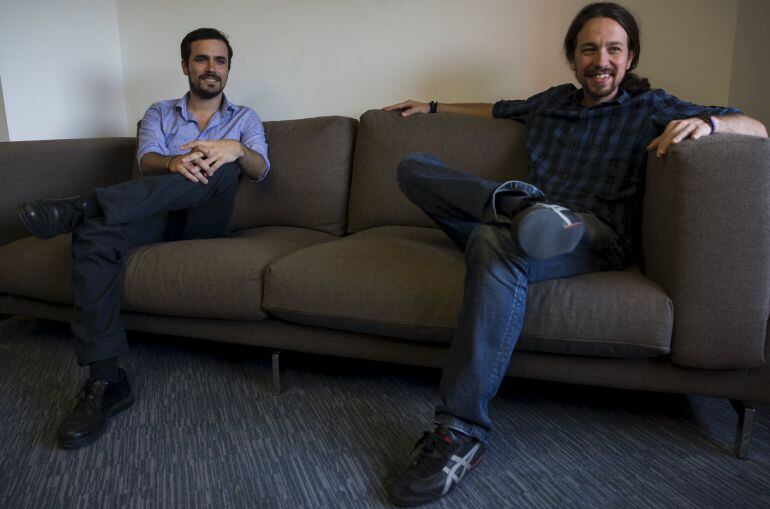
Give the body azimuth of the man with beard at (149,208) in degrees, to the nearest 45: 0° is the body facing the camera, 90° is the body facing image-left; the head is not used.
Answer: approximately 45°

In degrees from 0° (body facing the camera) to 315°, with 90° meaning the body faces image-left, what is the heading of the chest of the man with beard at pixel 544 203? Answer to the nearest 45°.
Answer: approximately 45°

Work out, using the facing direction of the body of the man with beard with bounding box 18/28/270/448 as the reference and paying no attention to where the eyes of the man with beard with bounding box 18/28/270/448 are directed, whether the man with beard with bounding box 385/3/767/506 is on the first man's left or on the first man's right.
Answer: on the first man's left

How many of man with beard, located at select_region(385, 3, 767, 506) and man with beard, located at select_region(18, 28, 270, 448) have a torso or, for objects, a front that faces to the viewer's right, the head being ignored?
0

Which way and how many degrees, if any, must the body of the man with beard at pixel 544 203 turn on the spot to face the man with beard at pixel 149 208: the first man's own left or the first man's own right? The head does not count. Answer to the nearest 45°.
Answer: approximately 45° to the first man's own right
